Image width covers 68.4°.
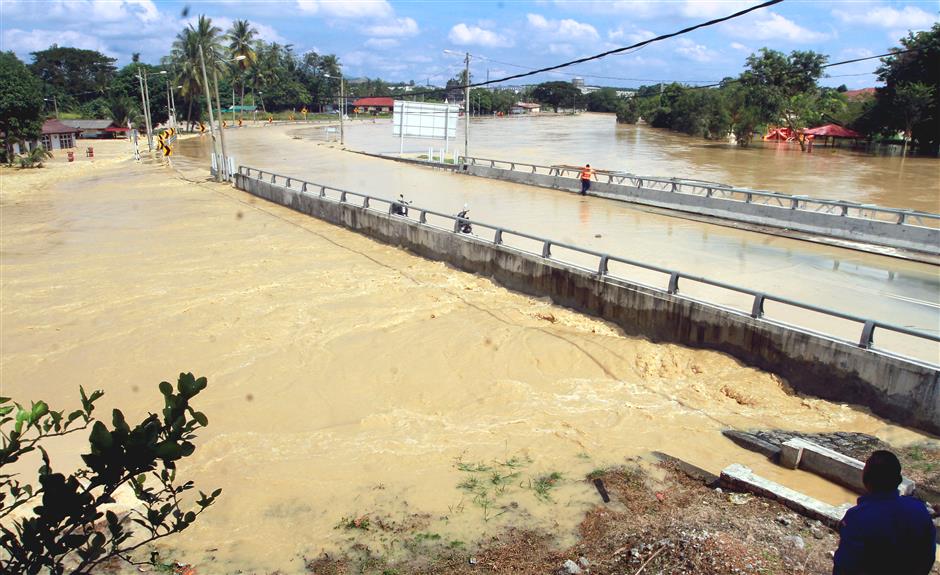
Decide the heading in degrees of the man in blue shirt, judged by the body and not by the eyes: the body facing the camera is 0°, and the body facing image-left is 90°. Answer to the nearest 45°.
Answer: approximately 180°

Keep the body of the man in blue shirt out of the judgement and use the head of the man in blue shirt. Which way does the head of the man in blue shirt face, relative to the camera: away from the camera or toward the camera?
away from the camera

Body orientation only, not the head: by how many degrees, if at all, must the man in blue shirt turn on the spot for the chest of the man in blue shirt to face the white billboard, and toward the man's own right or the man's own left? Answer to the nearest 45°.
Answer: approximately 45° to the man's own left
